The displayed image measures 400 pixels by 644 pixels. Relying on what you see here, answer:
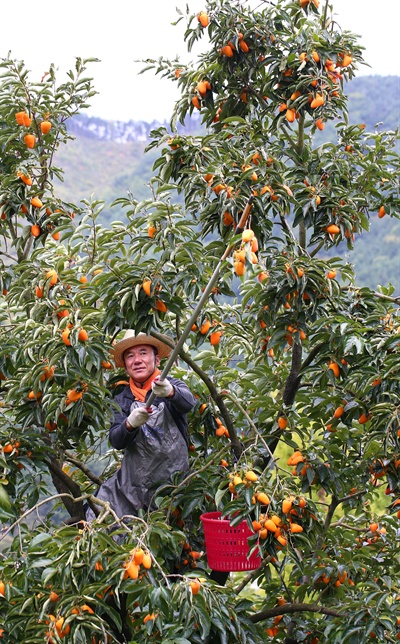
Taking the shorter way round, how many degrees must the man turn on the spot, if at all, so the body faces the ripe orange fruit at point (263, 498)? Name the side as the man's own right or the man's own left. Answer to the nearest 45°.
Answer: approximately 45° to the man's own left

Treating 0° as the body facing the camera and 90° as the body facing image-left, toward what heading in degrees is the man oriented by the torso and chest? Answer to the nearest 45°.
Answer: approximately 0°

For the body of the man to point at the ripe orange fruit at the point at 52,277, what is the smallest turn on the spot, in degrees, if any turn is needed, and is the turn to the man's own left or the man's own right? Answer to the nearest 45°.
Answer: approximately 45° to the man's own right

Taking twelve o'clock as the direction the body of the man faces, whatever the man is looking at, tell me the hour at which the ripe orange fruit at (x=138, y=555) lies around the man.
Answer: The ripe orange fruit is roughly at 12 o'clock from the man.
